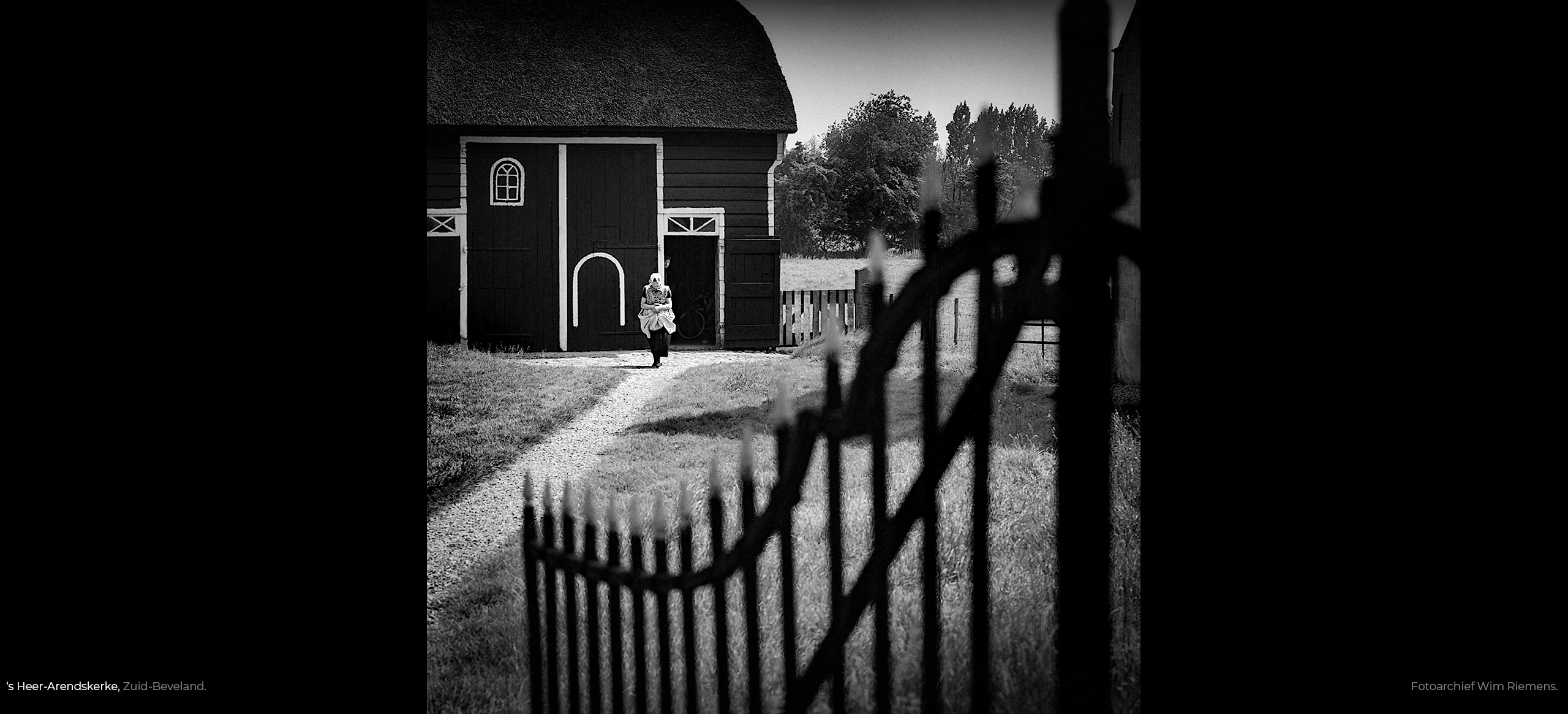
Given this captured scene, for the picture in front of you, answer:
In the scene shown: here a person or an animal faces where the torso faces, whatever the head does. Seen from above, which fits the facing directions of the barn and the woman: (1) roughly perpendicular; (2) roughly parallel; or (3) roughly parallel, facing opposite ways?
roughly parallel

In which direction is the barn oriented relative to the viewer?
toward the camera
